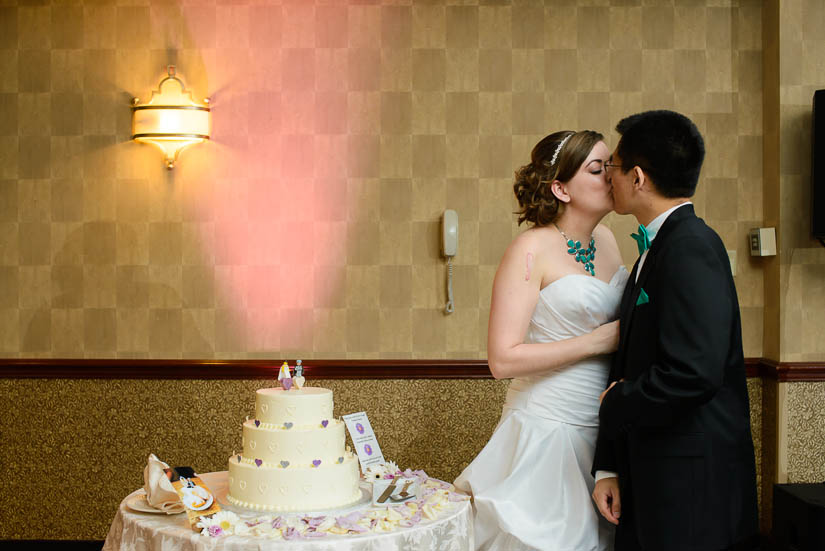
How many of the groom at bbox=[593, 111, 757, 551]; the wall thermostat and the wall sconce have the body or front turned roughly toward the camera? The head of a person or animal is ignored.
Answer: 2

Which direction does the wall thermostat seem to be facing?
toward the camera

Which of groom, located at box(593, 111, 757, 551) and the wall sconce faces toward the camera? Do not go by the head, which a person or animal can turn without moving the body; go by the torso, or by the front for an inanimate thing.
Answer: the wall sconce

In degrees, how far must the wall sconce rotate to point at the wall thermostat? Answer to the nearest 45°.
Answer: approximately 90° to its left

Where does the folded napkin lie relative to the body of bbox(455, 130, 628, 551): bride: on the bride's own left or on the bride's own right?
on the bride's own right

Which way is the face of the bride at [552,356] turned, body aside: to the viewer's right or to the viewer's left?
to the viewer's right

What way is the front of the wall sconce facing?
toward the camera

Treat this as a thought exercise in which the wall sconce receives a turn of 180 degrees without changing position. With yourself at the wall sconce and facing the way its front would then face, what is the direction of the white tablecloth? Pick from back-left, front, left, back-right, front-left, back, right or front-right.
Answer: back

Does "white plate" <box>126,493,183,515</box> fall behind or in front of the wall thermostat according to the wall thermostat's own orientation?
in front

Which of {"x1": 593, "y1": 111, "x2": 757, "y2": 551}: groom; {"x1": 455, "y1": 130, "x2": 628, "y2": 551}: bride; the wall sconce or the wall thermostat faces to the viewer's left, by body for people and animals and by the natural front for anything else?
the groom

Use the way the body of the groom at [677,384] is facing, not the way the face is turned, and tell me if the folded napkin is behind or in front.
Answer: in front

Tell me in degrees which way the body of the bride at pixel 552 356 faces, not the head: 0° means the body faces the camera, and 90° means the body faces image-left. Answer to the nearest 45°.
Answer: approximately 315°

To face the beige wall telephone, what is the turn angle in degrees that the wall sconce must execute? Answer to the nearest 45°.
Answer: approximately 90° to its left

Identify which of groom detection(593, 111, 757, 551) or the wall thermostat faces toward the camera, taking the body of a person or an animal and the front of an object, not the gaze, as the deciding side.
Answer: the wall thermostat

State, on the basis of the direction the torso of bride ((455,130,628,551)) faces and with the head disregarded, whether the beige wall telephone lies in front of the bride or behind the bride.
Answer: behind

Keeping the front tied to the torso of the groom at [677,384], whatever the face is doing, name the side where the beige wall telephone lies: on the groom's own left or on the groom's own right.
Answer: on the groom's own right

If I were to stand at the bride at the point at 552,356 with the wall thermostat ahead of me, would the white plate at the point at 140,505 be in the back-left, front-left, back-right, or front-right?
back-left

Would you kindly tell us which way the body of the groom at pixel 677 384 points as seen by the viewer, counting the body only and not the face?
to the viewer's left
